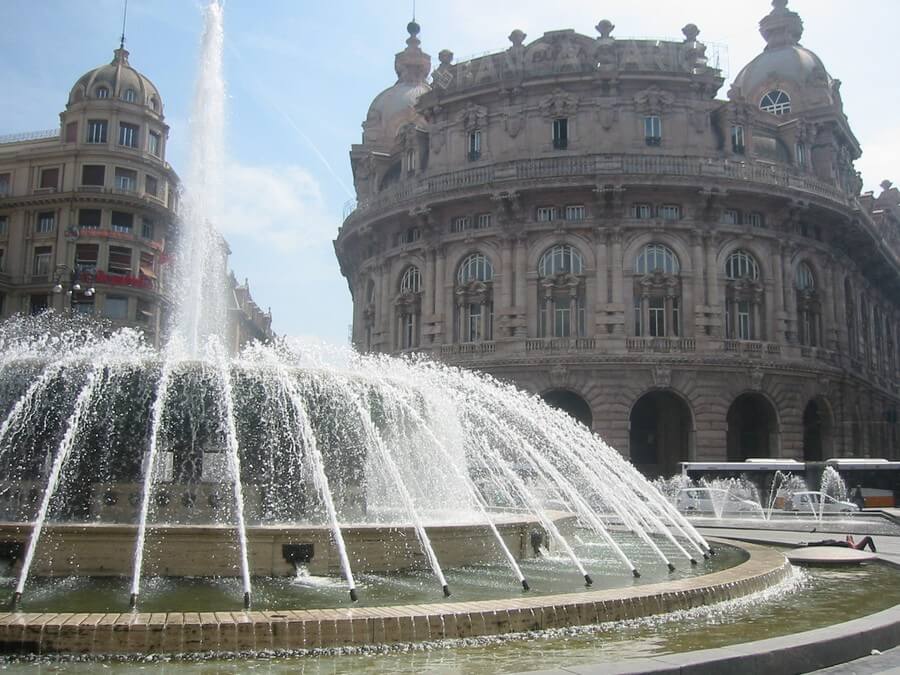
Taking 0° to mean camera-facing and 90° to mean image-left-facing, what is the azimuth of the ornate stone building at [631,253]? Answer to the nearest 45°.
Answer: approximately 0°

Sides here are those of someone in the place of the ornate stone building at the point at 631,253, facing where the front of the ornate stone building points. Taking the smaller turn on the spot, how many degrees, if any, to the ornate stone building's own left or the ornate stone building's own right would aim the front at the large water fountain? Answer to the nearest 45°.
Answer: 0° — it already faces it
